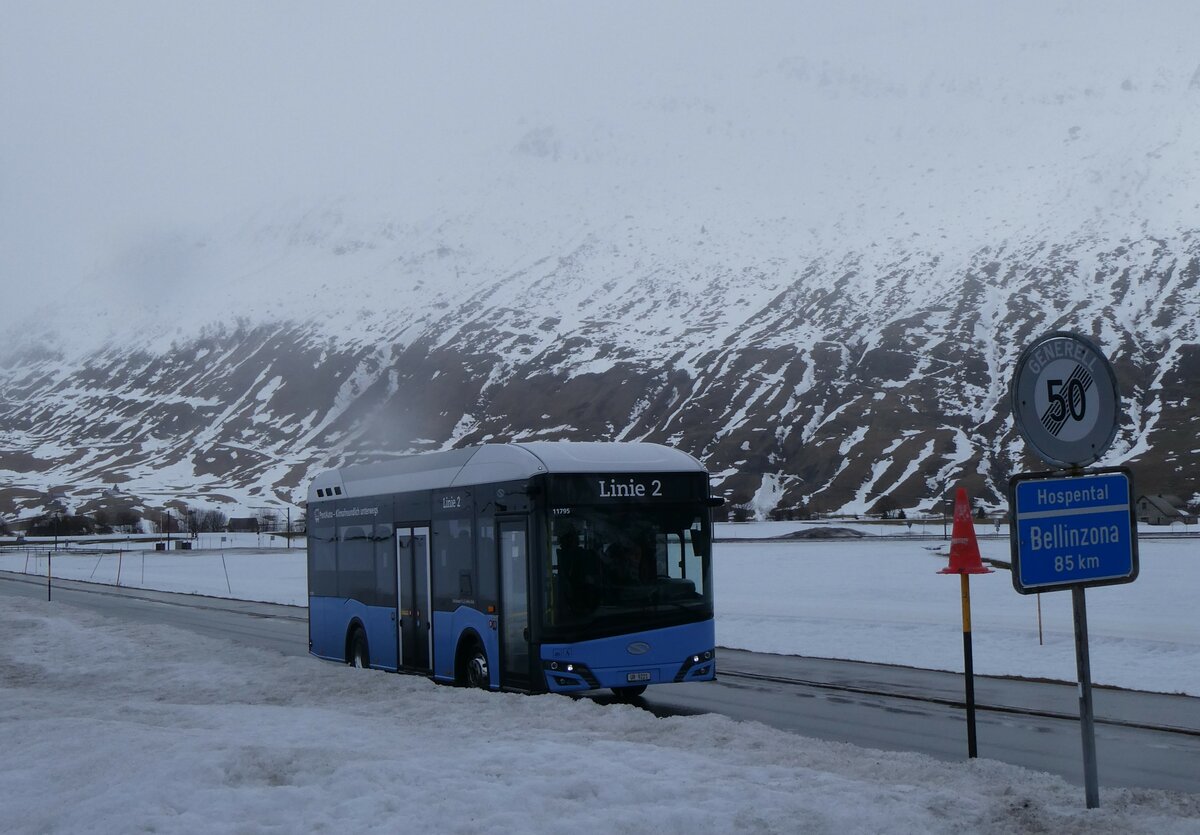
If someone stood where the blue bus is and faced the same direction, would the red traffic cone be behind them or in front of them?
in front

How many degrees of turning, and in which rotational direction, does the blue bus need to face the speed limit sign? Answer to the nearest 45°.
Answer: approximately 45° to its right

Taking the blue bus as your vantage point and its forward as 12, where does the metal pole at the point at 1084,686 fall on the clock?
The metal pole is roughly at 1 o'clock from the blue bus.

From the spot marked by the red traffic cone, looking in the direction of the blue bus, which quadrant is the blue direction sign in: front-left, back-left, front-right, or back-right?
back-left

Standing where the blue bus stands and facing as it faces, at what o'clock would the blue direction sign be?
The blue direction sign is roughly at 1 o'clock from the blue bus.

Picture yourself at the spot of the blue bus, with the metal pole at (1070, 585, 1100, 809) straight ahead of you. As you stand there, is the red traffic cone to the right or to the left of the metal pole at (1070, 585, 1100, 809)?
left

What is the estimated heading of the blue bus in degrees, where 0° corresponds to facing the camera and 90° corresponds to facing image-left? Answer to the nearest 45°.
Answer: approximately 315°
